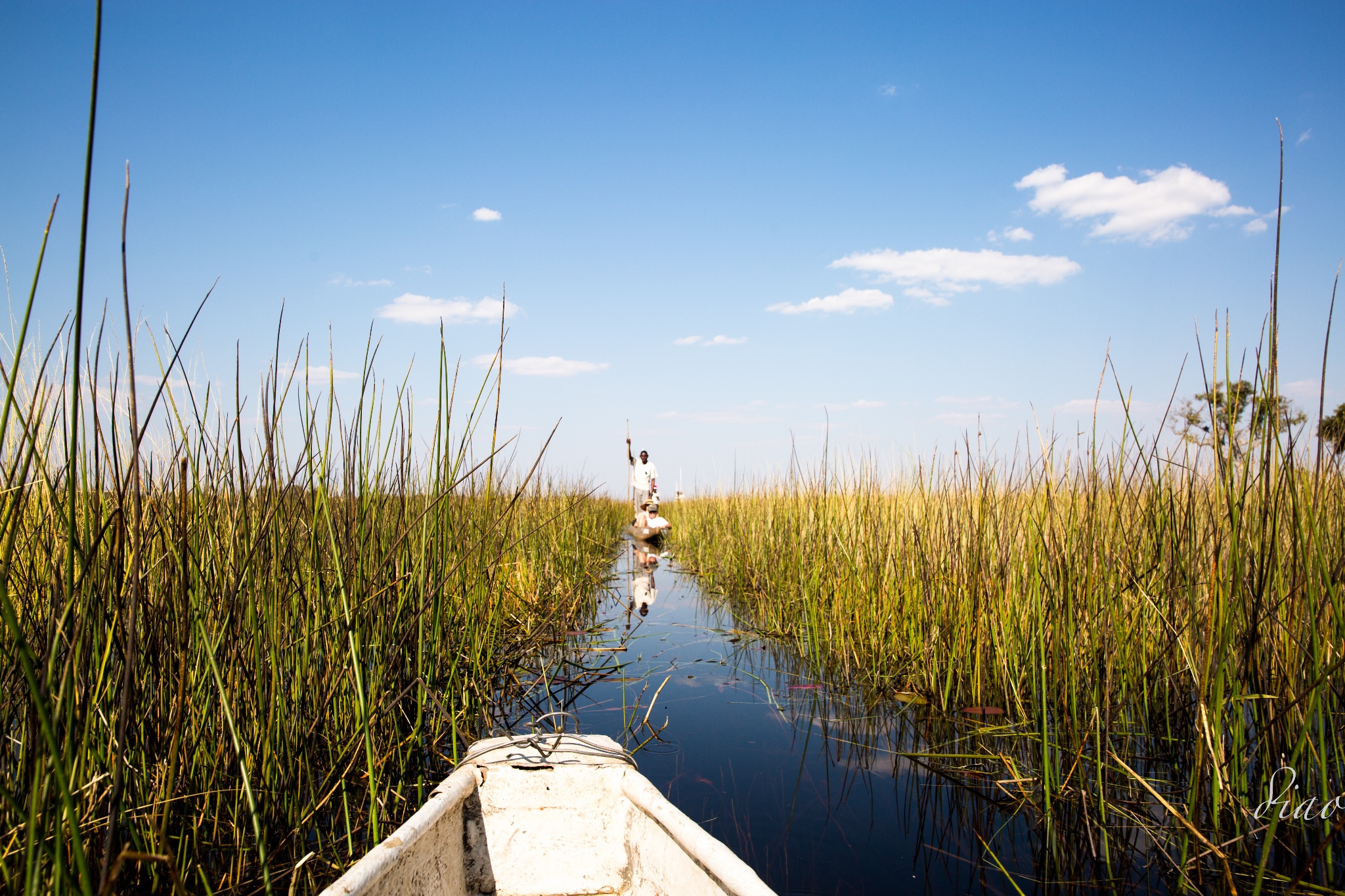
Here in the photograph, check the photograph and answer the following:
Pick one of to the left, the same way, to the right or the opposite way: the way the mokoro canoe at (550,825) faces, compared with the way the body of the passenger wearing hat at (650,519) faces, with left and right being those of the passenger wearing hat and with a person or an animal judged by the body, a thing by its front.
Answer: the opposite way

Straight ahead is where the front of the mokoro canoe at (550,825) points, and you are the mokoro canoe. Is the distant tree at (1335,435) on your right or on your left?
on your right

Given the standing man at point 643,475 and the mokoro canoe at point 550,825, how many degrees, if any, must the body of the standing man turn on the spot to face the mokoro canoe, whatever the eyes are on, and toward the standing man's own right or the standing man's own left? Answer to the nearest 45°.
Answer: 0° — they already face it

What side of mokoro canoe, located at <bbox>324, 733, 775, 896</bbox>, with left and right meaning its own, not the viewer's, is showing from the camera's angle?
back

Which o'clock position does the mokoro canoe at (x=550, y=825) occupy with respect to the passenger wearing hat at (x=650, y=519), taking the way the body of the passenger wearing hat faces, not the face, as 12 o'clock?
The mokoro canoe is roughly at 12 o'clock from the passenger wearing hat.

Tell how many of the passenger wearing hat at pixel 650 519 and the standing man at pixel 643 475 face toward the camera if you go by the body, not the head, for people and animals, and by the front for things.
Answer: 2
